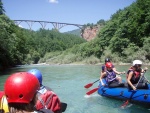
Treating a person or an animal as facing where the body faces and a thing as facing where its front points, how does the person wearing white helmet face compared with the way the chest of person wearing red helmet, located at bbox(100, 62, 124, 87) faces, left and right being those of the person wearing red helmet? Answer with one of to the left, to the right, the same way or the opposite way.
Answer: the same way

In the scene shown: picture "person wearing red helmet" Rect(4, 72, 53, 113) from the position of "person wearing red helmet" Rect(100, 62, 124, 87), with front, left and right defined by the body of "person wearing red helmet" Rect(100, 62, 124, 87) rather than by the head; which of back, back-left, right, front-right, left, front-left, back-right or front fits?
front-right

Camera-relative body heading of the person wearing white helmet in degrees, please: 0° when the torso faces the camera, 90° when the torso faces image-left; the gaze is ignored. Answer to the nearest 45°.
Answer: approximately 315°

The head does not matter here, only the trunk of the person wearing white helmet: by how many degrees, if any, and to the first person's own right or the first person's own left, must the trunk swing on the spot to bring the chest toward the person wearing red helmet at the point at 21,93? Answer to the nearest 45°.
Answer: approximately 45° to the first person's own right

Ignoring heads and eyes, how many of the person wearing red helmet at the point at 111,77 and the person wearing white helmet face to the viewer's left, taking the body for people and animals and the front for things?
0

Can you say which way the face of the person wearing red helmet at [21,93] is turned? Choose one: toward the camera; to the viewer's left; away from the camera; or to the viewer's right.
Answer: away from the camera
